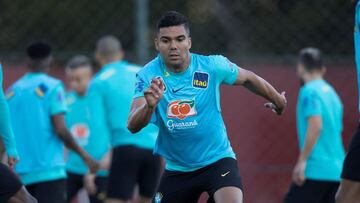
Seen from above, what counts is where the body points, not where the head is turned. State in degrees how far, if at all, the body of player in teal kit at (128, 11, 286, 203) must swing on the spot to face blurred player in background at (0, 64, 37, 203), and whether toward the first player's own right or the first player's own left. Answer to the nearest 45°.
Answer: approximately 90° to the first player's own right

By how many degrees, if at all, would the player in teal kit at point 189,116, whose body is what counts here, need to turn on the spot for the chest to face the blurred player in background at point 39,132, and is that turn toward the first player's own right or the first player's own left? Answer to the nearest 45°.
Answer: approximately 135° to the first player's own right

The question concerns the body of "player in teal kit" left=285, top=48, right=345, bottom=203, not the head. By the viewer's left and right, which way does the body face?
facing away from the viewer and to the left of the viewer

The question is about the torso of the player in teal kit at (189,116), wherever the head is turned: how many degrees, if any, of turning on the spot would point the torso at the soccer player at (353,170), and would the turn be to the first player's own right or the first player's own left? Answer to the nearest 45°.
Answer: approximately 90° to the first player's own left

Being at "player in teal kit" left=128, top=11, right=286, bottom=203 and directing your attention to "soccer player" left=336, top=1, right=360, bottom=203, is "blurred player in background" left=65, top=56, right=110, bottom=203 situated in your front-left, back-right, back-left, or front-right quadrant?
back-left

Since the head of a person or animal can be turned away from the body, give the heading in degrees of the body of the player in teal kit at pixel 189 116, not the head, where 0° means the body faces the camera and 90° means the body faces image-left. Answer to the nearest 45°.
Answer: approximately 0°

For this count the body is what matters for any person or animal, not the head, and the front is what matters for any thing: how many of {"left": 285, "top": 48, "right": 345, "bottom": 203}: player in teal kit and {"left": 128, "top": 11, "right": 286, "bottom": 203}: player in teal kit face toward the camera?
1

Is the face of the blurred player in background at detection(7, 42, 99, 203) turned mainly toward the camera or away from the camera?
away from the camera

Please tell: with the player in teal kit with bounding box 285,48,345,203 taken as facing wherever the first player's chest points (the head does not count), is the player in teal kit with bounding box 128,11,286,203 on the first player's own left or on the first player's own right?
on the first player's own left

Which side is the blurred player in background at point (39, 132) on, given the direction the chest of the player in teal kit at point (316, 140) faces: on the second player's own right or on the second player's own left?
on the second player's own left
